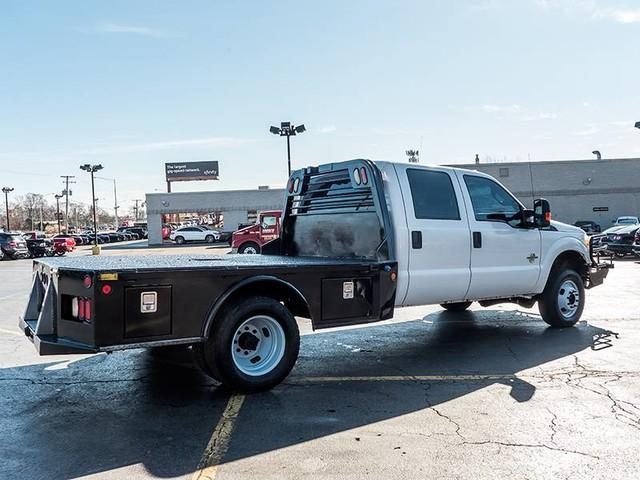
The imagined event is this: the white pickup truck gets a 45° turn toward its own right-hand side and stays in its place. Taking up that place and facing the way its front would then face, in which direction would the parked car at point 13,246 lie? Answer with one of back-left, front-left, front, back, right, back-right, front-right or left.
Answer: back-left

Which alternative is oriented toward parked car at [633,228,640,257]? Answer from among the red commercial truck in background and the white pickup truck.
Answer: the white pickup truck

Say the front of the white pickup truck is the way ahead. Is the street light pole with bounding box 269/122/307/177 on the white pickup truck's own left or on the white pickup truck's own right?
on the white pickup truck's own left

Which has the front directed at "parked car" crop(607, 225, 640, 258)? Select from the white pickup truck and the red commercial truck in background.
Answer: the white pickup truck

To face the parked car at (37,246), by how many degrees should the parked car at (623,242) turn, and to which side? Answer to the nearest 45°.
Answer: approximately 45° to its right

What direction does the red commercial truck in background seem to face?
to the viewer's left

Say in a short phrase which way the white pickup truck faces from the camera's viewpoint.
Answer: facing away from the viewer and to the right of the viewer

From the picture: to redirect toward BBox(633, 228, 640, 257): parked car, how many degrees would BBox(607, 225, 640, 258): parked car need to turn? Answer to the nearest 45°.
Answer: approximately 90° to its left

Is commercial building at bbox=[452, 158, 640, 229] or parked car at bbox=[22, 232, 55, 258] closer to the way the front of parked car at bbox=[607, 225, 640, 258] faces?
the parked car

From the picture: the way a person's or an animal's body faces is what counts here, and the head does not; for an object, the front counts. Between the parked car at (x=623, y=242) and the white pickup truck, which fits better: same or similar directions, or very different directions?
very different directions

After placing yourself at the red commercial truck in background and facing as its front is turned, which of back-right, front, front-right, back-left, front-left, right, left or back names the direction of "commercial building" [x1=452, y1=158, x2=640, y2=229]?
back-right

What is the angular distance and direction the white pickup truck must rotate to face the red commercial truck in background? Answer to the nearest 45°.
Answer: approximately 45° to its left

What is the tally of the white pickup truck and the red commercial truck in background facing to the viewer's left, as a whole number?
1

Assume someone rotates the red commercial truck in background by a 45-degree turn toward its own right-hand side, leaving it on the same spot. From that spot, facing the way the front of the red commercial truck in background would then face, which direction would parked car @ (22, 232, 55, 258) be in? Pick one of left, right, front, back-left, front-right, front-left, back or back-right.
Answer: front

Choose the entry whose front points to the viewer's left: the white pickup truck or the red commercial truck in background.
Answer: the red commercial truck in background

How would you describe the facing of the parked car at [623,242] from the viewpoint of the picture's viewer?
facing the viewer and to the left of the viewer
